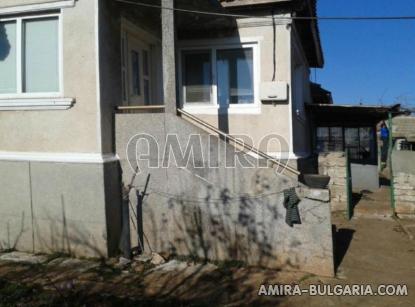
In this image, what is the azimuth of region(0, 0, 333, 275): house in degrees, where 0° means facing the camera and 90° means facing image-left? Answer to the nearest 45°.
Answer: approximately 0°

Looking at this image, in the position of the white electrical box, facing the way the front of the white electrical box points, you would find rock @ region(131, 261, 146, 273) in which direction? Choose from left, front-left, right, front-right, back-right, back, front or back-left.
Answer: front-right

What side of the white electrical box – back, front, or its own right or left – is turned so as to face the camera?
front

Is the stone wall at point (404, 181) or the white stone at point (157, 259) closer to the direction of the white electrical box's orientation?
the white stone
